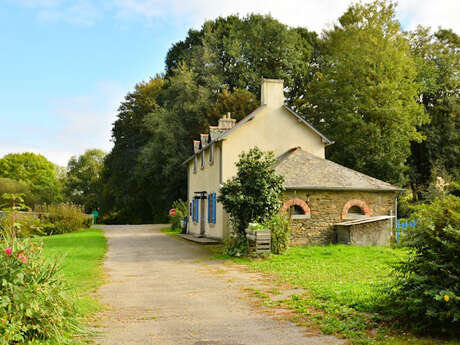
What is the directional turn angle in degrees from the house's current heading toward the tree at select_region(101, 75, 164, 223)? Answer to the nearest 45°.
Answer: approximately 45° to its right

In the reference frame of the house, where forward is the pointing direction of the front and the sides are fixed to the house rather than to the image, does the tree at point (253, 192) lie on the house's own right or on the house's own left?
on the house's own left

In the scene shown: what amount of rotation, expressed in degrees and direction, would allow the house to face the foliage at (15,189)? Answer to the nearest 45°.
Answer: approximately 45° to its right

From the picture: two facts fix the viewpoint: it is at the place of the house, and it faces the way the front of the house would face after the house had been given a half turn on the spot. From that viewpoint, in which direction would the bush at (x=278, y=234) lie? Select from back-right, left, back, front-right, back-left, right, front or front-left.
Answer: right

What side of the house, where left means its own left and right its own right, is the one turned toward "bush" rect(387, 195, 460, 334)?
left

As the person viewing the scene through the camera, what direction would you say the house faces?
facing to the left of the viewer

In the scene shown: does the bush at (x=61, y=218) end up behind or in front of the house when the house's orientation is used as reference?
in front

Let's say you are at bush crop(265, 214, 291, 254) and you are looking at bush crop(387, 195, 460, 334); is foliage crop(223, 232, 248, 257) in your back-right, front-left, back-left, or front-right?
front-right

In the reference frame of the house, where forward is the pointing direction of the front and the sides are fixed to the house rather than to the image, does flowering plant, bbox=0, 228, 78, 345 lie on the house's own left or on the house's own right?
on the house's own left
